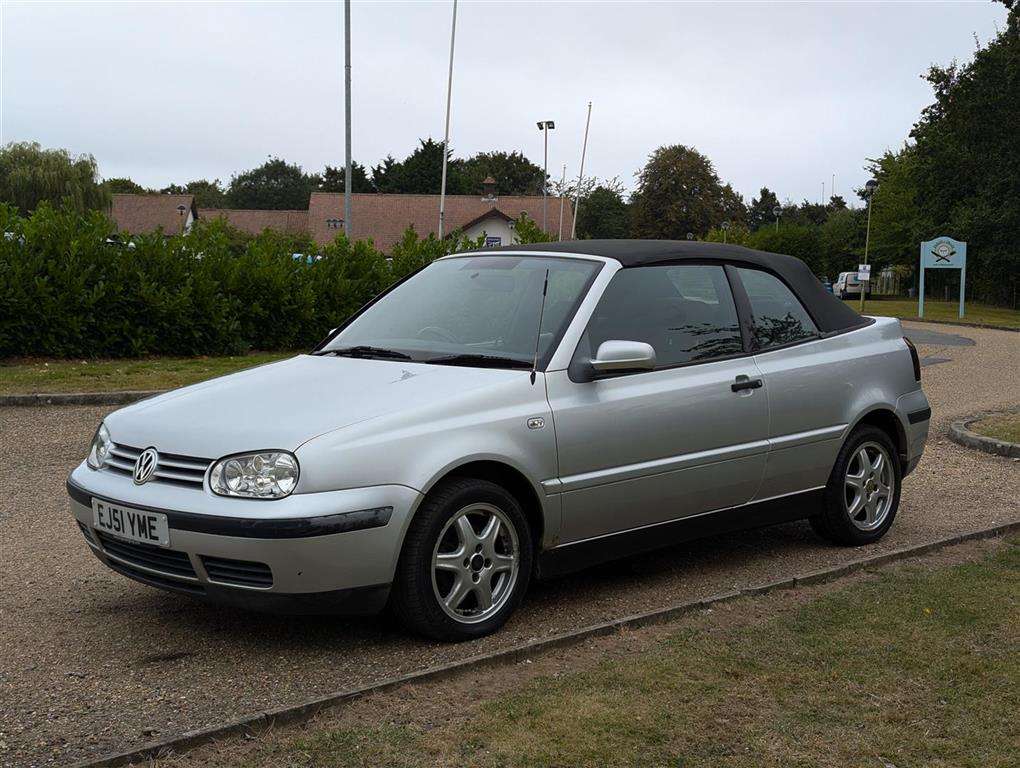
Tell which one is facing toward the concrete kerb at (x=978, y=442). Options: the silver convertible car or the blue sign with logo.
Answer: the blue sign with logo

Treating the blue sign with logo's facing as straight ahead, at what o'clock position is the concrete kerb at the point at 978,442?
The concrete kerb is roughly at 12 o'clock from the blue sign with logo.

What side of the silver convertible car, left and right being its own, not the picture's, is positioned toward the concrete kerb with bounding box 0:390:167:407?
right

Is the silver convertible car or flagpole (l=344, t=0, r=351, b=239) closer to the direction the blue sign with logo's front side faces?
the silver convertible car

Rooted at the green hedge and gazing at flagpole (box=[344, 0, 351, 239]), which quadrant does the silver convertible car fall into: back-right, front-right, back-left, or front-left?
back-right

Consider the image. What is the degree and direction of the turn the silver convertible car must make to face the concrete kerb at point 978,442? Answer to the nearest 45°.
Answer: approximately 180°

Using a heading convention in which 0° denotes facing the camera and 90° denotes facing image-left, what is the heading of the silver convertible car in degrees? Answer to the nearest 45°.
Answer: approximately 45°

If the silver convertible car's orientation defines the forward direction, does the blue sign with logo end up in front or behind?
behind

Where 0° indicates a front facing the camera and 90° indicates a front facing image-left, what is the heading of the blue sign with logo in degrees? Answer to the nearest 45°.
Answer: approximately 0°

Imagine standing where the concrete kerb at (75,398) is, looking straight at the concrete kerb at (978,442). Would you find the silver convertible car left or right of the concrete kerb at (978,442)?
right
